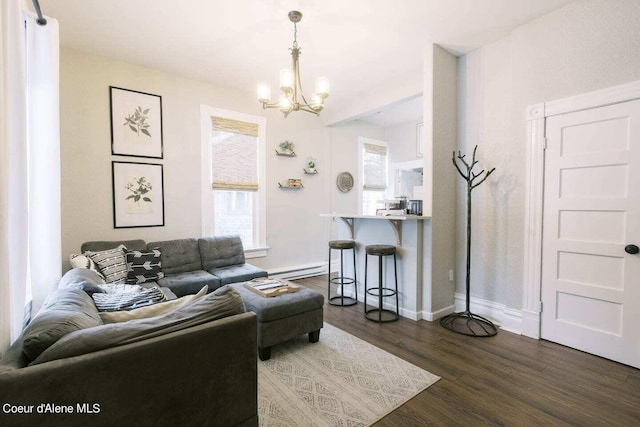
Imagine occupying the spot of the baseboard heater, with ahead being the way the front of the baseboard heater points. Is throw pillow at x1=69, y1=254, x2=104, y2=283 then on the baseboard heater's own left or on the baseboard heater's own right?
on the baseboard heater's own right

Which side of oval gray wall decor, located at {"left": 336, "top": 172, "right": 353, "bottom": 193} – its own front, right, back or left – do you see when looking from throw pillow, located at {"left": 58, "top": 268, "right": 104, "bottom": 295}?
right

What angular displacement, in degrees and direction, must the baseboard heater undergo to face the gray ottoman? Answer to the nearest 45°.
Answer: approximately 45° to its right

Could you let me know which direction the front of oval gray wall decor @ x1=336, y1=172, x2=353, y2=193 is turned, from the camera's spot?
facing the viewer and to the right of the viewer

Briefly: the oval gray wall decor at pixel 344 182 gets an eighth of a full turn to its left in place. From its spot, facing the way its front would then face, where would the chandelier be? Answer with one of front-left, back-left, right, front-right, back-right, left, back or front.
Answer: right

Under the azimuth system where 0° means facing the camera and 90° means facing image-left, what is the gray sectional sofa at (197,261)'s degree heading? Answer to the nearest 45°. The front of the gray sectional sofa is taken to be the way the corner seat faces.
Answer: approximately 315°

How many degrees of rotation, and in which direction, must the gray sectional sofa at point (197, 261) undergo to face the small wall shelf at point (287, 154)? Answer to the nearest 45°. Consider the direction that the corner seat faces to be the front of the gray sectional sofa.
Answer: approximately 90° to its left

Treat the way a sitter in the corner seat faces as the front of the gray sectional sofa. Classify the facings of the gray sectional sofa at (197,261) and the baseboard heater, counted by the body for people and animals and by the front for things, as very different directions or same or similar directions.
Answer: same or similar directions

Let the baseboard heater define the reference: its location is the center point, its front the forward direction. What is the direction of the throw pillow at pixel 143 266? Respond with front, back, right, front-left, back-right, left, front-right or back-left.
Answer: right

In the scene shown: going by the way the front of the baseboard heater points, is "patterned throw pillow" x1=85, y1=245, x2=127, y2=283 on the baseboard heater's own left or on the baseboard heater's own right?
on the baseboard heater's own right

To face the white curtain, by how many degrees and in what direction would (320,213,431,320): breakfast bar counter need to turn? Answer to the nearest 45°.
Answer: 0° — it already faces it

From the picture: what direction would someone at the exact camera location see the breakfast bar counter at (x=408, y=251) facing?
facing the viewer and to the left of the viewer

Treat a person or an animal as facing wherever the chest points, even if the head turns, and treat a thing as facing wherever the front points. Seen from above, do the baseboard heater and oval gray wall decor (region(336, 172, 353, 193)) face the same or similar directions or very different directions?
same or similar directions

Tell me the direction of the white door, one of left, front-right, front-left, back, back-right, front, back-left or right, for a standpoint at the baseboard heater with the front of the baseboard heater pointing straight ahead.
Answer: front

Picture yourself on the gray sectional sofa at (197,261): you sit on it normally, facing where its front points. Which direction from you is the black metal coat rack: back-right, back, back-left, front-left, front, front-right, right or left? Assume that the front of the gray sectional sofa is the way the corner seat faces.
front

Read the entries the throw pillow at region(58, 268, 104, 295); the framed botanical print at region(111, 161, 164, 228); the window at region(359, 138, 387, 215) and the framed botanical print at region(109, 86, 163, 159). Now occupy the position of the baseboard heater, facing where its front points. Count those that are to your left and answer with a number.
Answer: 1
